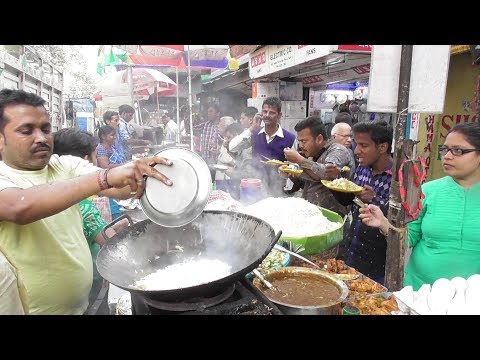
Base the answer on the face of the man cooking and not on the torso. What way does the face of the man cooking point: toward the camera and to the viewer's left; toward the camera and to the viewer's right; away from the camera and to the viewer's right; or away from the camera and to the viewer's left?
toward the camera and to the viewer's right

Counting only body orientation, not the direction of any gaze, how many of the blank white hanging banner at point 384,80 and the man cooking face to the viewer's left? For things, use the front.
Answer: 0

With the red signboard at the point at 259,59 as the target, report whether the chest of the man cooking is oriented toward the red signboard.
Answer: no

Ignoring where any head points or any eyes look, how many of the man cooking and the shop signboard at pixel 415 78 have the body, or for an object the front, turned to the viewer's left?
0

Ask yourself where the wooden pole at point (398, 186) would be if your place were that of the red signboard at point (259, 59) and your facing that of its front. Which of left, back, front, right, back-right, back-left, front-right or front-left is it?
front-left

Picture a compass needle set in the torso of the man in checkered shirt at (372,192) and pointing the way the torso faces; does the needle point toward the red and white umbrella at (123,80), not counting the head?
no

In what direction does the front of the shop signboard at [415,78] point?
toward the camera

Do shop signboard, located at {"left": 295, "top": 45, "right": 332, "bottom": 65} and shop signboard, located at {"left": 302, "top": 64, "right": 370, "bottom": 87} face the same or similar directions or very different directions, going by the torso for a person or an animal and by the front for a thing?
same or similar directions

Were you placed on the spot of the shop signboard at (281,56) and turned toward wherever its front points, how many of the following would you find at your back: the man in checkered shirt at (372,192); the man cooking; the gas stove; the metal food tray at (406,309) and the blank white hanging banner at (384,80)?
0

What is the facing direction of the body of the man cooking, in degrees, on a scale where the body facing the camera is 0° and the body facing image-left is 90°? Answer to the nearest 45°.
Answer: approximately 315°

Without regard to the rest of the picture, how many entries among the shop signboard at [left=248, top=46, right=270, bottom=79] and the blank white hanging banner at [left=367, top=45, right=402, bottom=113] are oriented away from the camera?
0

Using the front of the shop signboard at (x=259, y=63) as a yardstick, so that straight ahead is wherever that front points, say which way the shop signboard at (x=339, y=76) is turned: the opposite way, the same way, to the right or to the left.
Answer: the same way

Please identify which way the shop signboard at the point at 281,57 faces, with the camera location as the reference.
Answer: facing the viewer and to the left of the viewer

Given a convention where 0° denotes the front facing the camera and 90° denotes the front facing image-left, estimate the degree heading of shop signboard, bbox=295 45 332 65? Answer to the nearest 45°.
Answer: approximately 45°

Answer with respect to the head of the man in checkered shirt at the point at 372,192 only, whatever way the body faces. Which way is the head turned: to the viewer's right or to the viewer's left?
to the viewer's left

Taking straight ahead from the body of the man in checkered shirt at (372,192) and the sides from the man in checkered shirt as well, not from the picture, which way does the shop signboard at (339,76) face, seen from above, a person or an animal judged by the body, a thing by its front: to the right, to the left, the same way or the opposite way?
the same way

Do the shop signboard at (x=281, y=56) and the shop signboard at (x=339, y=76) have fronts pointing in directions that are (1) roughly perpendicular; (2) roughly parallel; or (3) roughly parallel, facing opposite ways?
roughly parallel

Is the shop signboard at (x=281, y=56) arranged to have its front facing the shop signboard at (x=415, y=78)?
no

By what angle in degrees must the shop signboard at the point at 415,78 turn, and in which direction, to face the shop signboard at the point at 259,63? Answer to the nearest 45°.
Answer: approximately 135° to its right
